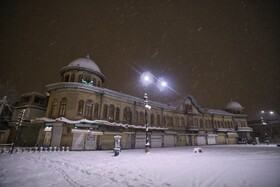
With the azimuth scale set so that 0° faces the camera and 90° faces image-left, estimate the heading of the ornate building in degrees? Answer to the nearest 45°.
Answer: approximately 315°
